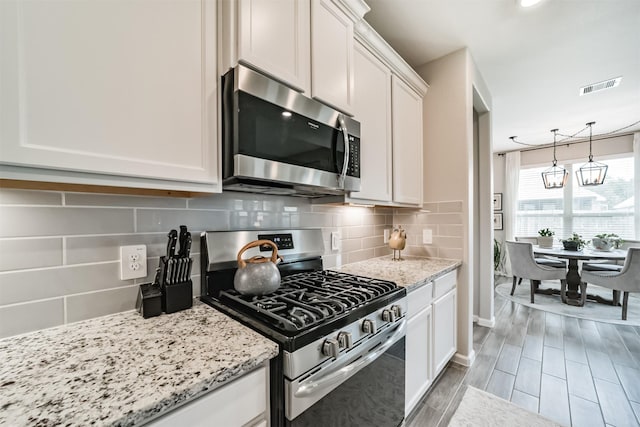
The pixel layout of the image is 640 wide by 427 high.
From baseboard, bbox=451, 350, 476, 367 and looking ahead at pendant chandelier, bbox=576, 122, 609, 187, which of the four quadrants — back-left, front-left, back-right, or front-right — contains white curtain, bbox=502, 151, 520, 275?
front-left

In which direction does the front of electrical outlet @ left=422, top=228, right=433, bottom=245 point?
toward the camera

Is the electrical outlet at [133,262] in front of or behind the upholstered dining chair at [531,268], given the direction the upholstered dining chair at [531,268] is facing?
behind

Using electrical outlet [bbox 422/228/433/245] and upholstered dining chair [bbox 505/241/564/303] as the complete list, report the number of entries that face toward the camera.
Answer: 1

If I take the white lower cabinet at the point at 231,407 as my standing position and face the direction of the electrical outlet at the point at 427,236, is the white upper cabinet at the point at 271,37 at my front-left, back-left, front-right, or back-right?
front-left

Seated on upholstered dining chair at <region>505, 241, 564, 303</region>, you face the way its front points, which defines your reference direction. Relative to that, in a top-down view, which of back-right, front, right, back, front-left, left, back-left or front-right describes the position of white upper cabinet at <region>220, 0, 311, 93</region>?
back-right

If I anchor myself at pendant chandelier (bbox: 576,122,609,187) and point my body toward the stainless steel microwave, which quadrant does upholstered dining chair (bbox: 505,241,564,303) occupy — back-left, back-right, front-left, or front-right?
front-right

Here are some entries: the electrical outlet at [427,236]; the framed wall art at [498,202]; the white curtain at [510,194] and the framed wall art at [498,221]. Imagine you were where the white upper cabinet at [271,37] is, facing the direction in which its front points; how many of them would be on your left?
4

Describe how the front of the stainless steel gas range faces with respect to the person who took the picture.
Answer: facing the viewer and to the right of the viewer

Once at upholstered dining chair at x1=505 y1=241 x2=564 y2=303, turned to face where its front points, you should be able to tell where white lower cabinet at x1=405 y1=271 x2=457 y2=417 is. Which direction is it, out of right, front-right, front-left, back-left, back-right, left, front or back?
back-right

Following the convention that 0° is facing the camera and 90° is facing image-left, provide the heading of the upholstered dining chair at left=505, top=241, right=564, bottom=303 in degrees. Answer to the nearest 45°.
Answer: approximately 225°

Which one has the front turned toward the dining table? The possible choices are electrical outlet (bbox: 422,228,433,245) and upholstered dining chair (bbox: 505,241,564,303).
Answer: the upholstered dining chair

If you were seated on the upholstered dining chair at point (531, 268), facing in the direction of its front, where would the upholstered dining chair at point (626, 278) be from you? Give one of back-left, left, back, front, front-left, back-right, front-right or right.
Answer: front-right

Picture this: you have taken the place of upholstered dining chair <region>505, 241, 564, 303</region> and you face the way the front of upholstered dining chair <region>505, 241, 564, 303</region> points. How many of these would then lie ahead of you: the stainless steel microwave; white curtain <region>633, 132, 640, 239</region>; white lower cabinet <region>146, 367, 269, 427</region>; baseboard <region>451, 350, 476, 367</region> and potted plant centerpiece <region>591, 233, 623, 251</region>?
2

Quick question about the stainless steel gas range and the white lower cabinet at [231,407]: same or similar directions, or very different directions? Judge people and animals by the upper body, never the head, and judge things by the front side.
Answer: same or similar directions

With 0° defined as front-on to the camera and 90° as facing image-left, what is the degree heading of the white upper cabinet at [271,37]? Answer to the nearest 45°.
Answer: approximately 315°

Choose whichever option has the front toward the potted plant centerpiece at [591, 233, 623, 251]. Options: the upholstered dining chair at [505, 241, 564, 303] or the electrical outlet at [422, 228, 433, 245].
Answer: the upholstered dining chair

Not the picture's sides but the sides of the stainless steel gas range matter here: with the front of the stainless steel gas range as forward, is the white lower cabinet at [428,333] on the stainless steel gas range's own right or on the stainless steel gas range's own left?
on the stainless steel gas range's own left

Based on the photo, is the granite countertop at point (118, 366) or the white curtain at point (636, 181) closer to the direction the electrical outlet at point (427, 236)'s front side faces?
the granite countertop
